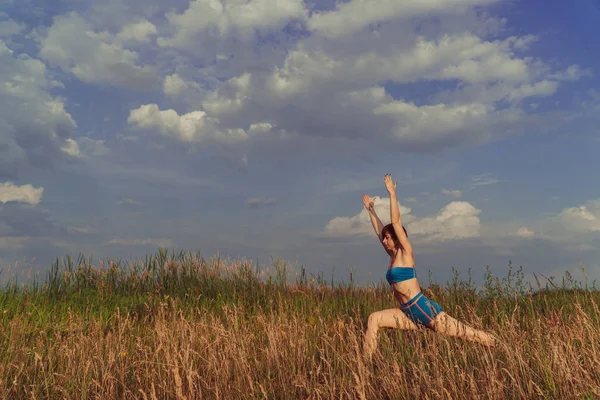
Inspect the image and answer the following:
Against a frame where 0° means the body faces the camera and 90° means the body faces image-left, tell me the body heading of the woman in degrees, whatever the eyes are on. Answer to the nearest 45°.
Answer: approximately 90°

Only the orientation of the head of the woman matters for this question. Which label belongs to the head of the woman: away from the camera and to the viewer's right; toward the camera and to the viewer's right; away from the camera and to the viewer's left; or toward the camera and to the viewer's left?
toward the camera and to the viewer's left
